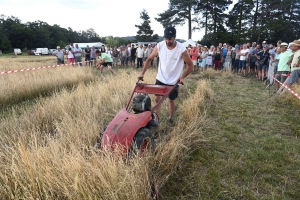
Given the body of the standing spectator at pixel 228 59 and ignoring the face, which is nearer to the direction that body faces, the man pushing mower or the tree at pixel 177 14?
the man pushing mower

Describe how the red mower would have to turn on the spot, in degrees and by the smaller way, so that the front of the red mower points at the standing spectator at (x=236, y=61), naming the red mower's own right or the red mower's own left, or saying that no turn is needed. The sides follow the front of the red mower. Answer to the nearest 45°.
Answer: approximately 180°

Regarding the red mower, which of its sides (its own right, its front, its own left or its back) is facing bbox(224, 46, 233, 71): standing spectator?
back

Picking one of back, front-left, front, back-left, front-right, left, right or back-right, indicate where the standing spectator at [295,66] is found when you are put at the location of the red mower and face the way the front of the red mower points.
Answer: back

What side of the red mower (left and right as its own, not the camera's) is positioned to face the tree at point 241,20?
back

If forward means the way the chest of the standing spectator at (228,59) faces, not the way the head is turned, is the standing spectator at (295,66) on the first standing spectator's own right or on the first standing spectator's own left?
on the first standing spectator's own left

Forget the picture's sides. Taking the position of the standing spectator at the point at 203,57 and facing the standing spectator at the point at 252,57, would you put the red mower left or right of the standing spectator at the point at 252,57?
right

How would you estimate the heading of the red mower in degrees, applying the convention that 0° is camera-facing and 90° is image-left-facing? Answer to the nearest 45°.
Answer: approximately 45°

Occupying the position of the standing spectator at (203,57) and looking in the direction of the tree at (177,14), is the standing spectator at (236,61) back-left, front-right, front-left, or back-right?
back-right

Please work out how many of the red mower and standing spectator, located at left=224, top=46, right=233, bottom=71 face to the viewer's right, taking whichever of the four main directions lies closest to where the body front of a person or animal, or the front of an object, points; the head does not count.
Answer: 0

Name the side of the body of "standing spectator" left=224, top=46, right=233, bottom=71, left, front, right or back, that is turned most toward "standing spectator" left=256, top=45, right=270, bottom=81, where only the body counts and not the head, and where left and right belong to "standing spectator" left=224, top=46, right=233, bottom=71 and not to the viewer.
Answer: front
